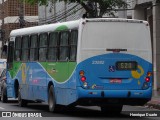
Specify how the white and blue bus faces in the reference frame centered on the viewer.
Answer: facing away from the viewer and to the left of the viewer

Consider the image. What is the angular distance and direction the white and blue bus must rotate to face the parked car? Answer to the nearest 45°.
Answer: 0° — it already faces it

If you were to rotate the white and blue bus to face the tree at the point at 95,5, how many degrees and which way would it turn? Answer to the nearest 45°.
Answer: approximately 45° to its right
